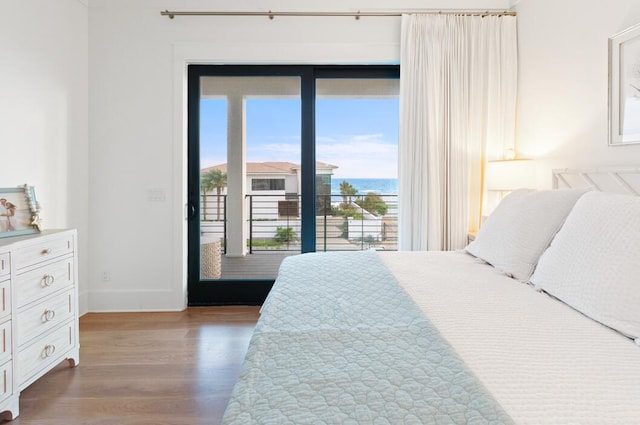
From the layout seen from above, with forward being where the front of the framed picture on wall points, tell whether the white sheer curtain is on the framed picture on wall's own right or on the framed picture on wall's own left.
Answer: on the framed picture on wall's own right

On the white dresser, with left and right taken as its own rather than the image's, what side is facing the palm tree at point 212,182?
left

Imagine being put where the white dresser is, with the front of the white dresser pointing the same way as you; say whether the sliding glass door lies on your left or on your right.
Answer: on your left

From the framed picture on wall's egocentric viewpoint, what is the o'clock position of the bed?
The bed is roughly at 11 o'clock from the framed picture on wall.

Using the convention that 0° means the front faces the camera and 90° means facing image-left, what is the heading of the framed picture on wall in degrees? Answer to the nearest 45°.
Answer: approximately 45°

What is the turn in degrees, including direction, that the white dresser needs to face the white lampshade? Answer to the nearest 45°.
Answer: approximately 45° to its left

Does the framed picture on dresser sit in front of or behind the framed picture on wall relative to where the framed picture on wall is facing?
in front

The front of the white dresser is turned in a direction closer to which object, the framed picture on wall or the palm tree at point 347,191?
the framed picture on wall

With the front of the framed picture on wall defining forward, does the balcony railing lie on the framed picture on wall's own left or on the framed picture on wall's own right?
on the framed picture on wall's own right

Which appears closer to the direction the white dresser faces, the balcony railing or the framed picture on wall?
the framed picture on wall

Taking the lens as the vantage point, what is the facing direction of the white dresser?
facing the viewer and to the right of the viewer
